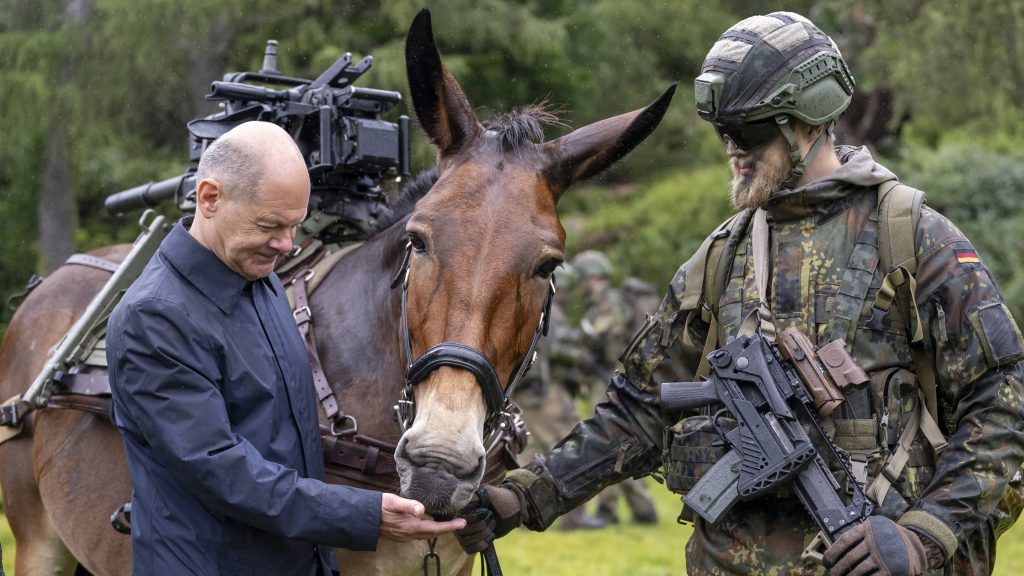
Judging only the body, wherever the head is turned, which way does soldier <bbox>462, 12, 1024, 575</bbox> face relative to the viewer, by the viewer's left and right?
facing the viewer and to the left of the viewer

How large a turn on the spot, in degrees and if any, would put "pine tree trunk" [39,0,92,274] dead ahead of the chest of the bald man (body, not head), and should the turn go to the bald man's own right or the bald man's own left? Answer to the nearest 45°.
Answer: approximately 135° to the bald man's own left

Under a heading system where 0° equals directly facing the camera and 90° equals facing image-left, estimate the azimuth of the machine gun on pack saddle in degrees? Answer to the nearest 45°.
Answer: approximately 90°

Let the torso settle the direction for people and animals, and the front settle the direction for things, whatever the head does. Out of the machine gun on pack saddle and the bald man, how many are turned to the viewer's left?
1

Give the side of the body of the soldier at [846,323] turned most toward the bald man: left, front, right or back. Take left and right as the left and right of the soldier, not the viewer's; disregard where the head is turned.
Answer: front

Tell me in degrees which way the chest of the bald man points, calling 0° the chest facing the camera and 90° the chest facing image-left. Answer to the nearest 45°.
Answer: approximately 315°

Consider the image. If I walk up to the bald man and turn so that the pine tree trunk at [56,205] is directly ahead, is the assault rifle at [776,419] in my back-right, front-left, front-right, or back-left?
back-right

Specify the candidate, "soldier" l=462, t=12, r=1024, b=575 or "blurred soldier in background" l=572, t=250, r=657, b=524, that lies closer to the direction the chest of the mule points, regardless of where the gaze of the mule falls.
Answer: the soldier

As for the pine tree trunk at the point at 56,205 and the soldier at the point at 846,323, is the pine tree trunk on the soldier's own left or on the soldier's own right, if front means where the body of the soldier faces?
on the soldier's own right

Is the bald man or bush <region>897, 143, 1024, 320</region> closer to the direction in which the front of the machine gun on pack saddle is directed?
the bald man

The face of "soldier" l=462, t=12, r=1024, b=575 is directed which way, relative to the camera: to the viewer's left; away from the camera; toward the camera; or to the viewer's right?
to the viewer's left

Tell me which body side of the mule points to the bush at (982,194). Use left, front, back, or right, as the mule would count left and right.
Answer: left
